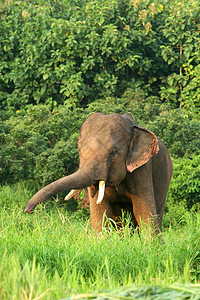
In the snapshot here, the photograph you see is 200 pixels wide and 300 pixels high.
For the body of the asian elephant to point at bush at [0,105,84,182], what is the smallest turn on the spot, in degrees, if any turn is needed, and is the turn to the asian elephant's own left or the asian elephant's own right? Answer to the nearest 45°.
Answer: approximately 135° to the asian elephant's own right

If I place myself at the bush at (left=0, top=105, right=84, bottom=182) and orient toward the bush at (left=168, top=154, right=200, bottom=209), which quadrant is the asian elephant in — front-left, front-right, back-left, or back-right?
front-right

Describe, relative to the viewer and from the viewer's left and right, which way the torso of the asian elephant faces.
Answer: facing the viewer and to the left of the viewer

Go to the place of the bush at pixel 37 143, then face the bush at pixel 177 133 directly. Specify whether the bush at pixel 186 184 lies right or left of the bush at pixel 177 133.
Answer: right

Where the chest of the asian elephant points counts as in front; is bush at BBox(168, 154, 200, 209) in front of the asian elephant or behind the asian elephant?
behind
